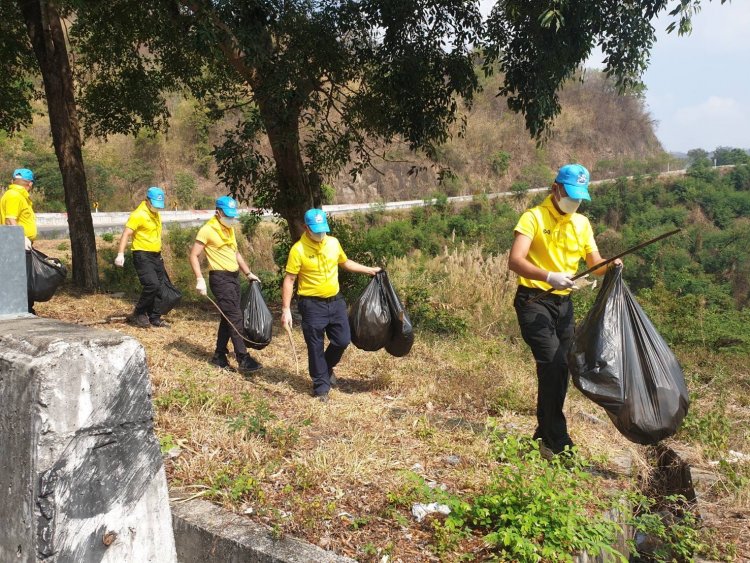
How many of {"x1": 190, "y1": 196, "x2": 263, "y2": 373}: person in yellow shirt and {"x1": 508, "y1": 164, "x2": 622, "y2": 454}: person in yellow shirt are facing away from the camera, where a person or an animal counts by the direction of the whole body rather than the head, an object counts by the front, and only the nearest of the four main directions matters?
0

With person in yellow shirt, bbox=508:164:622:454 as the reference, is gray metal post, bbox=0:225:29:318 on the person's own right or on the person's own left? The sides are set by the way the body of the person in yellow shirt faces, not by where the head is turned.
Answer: on the person's own right

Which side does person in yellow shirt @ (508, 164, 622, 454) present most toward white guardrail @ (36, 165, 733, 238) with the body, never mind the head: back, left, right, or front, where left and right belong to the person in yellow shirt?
back

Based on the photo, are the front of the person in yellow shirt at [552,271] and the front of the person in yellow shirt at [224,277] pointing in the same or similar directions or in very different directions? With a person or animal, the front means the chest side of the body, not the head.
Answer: same or similar directions

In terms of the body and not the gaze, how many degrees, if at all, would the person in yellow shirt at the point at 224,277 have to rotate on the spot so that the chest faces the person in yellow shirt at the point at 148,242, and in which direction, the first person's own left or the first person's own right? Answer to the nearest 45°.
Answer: approximately 180°

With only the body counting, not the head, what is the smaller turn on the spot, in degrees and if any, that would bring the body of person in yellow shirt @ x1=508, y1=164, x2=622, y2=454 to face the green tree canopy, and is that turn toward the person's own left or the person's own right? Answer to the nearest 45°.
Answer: approximately 180°

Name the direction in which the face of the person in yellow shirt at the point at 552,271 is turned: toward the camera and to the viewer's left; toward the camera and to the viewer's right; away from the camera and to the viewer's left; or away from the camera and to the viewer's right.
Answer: toward the camera and to the viewer's right

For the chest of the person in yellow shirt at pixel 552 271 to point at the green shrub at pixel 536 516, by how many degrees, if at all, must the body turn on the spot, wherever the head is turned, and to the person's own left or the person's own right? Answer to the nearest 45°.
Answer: approximately 45° to the person's own right

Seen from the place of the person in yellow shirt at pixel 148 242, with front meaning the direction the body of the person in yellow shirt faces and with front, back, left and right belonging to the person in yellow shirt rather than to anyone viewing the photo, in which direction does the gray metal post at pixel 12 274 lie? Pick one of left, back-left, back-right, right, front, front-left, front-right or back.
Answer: front-right

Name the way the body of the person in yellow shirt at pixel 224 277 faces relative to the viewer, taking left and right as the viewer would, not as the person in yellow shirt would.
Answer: facing the viewer and to the right of the viewer

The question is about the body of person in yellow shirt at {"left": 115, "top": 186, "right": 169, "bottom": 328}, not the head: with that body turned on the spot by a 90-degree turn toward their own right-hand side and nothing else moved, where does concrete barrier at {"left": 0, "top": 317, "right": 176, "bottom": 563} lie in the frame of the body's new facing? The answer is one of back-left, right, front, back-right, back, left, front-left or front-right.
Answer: front-left
